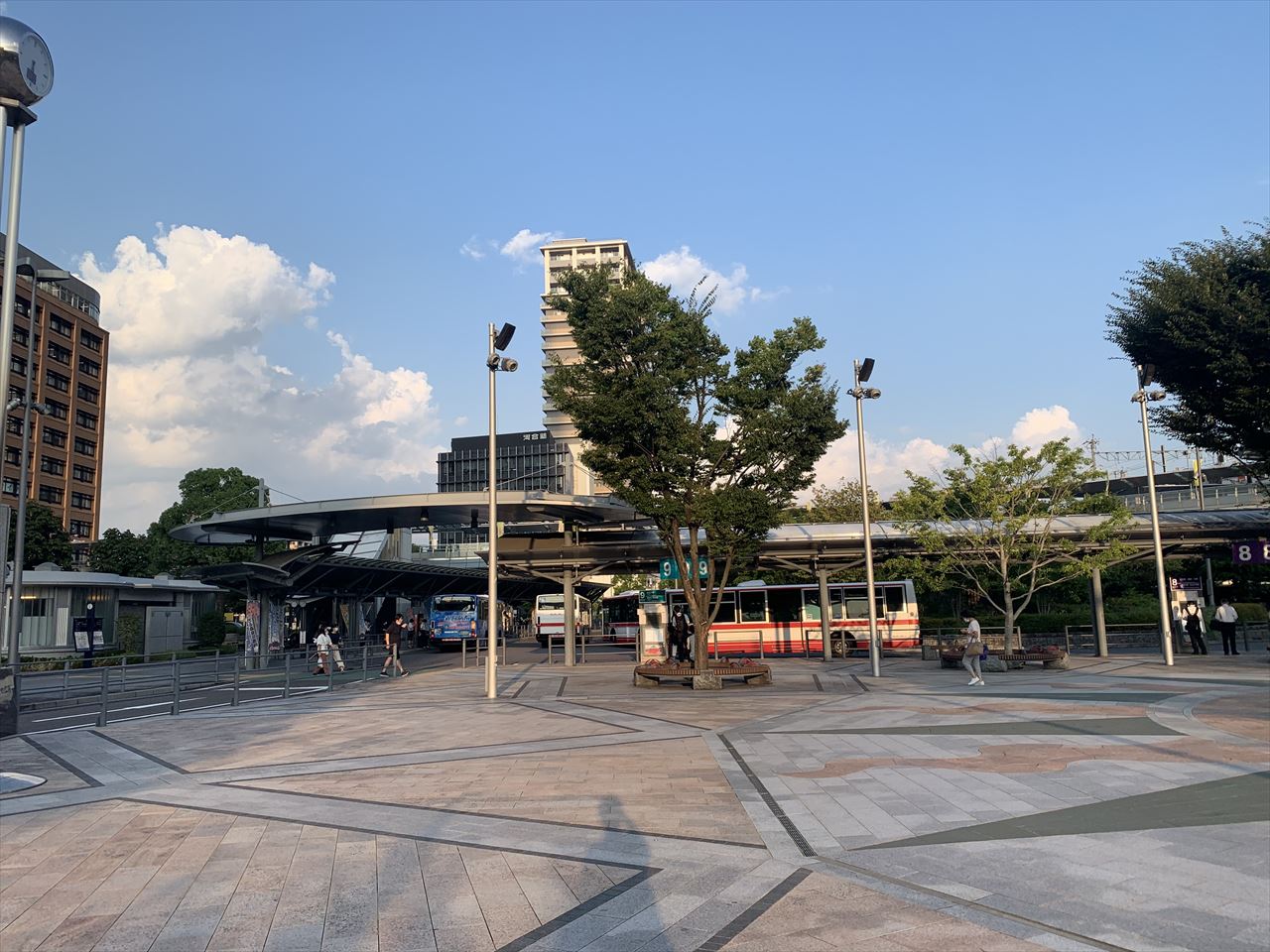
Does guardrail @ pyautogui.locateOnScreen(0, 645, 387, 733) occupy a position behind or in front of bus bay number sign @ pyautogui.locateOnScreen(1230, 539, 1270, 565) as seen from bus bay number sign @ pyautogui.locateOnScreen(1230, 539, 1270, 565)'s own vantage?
in front

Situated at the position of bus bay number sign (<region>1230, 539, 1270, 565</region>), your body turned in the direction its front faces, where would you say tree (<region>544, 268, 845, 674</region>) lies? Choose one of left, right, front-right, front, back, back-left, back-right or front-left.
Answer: front-right

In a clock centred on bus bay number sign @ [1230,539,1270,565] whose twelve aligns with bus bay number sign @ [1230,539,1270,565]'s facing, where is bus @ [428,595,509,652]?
The bus is roughly at 3 o'clock from the bus bay number sign.

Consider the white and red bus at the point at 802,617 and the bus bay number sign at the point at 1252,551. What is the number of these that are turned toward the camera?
1

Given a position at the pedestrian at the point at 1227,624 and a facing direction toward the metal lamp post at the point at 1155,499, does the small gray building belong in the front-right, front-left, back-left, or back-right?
front-right

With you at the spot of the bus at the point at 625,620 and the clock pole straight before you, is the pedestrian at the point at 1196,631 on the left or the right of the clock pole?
left

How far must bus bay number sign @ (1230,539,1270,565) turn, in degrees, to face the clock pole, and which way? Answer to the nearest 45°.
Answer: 0° — it already faces it

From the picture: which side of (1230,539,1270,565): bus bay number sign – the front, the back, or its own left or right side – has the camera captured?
front

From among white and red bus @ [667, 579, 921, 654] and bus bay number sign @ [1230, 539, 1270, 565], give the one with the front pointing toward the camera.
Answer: the bus bay number sign
